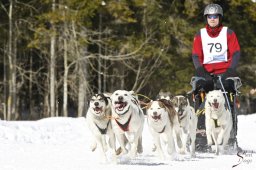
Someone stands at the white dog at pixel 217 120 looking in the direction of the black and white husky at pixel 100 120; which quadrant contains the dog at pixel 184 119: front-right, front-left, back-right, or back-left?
front-right

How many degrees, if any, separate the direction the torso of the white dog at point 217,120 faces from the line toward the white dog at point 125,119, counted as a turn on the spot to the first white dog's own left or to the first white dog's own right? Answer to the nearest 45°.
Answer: approximately 45° to the first white dog's own right

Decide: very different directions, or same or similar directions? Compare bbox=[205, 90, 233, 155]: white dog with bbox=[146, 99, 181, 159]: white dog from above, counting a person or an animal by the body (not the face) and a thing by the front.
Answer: same or similar directions

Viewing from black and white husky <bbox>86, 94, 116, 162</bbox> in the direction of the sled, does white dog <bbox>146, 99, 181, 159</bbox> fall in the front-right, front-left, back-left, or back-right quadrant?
front-right

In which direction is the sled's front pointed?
toward the camera

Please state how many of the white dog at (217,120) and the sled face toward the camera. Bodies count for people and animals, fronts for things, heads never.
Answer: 2

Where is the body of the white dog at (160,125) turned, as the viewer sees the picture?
toward the camera

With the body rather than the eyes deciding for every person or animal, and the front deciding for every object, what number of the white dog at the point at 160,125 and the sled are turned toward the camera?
2

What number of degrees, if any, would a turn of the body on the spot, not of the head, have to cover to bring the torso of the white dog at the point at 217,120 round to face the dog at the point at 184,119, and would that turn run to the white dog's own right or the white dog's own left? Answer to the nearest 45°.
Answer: approximately 90° to the white dog's own right

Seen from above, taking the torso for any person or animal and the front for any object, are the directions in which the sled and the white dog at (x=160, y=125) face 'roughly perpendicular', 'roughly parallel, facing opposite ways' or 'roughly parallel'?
roughly parallel

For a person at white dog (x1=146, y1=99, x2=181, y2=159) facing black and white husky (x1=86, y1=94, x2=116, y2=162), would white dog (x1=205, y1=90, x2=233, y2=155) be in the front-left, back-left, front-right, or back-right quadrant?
back-right

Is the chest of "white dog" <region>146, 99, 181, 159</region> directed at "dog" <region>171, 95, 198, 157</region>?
no
